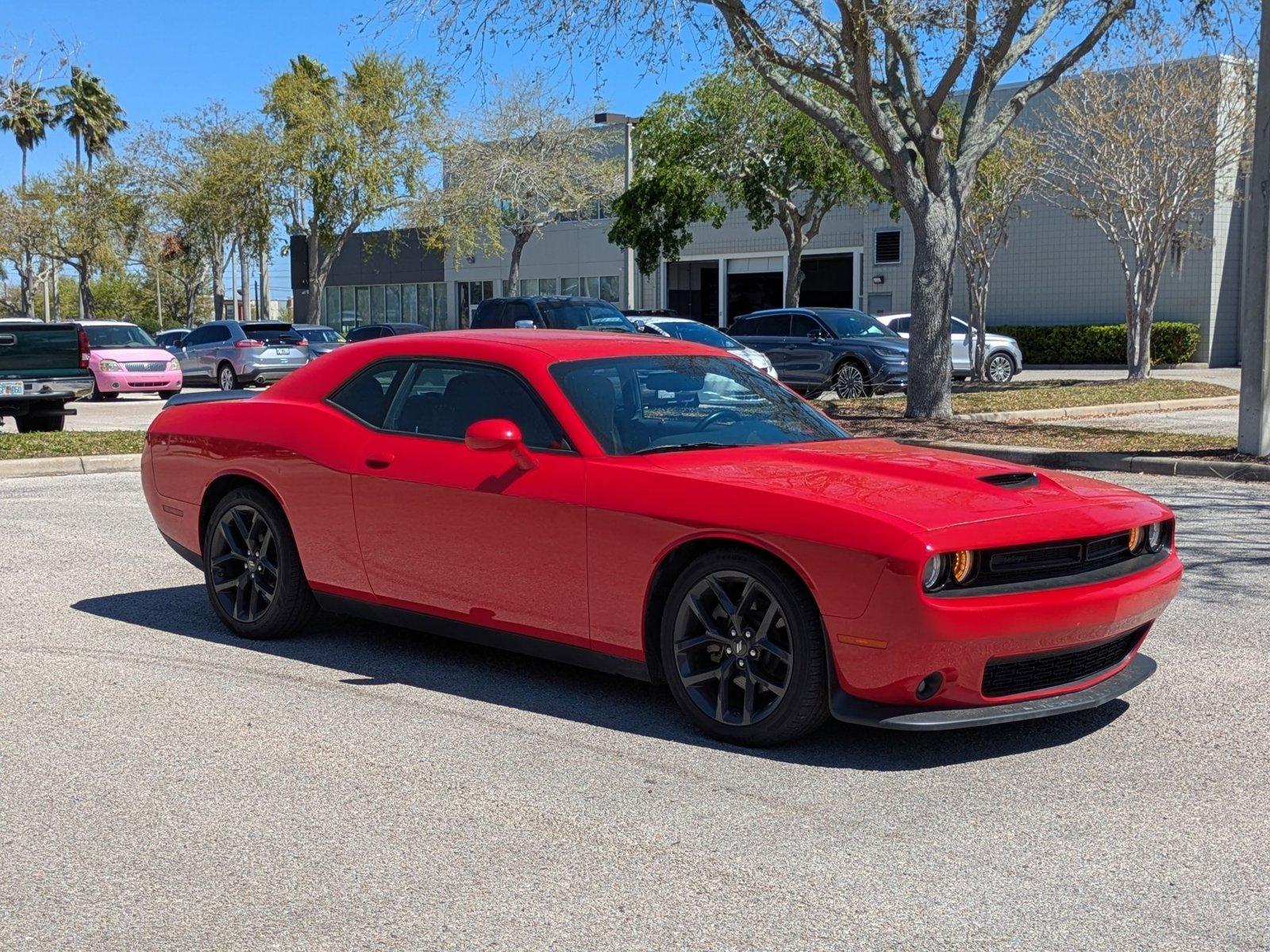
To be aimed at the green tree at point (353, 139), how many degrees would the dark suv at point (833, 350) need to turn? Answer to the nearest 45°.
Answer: approximately 180°

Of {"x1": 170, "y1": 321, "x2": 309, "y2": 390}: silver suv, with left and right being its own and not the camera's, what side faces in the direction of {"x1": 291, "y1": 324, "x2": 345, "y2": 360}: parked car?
right

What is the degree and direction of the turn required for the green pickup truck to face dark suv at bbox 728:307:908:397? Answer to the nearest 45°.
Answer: approximately 90° to its right

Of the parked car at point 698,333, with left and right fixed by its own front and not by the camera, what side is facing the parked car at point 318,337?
back

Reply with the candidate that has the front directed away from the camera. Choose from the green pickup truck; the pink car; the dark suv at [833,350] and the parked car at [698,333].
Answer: the green pickup truck

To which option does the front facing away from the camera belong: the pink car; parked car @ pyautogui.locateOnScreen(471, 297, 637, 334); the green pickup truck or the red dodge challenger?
the green pickup truck

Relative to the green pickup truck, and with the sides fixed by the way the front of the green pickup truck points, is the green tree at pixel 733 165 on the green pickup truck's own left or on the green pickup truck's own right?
on the green pickup truck's own right

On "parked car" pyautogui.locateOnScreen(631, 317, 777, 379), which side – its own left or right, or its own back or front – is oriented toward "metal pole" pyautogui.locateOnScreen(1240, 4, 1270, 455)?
front

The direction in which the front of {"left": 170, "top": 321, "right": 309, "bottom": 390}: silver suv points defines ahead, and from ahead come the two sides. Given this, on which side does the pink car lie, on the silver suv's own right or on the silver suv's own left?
on the silver suv's own left

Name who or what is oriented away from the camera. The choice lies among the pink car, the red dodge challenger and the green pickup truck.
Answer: the green pickup truck

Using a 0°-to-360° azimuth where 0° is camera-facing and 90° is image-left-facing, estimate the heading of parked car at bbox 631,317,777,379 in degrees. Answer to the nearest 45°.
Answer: approximately 315°

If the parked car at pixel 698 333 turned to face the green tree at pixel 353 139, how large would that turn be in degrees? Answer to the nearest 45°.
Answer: approximately 180°

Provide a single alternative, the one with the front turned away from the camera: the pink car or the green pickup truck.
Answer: the green pickup truck
